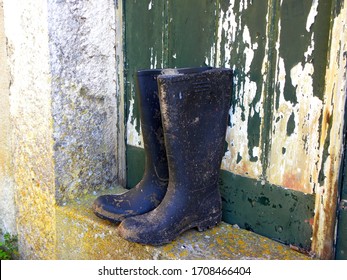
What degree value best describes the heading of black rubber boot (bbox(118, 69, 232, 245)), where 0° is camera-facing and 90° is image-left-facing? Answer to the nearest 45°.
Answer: approximately 45°

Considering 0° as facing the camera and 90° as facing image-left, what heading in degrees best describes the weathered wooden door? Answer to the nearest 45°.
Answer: approximately 45°
